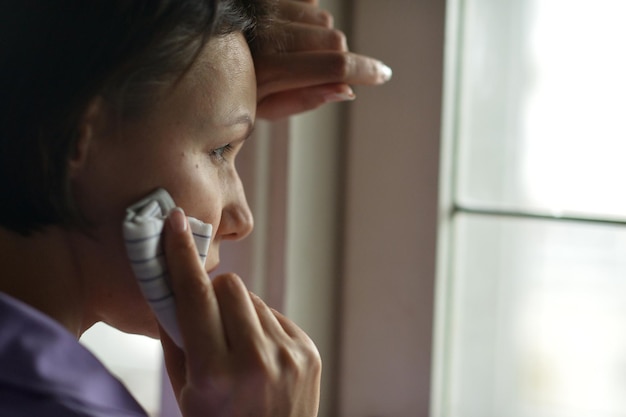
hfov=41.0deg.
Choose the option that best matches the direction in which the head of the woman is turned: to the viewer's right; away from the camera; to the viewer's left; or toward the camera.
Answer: to the viewer's right

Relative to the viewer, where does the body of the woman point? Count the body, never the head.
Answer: to the viewer's right
